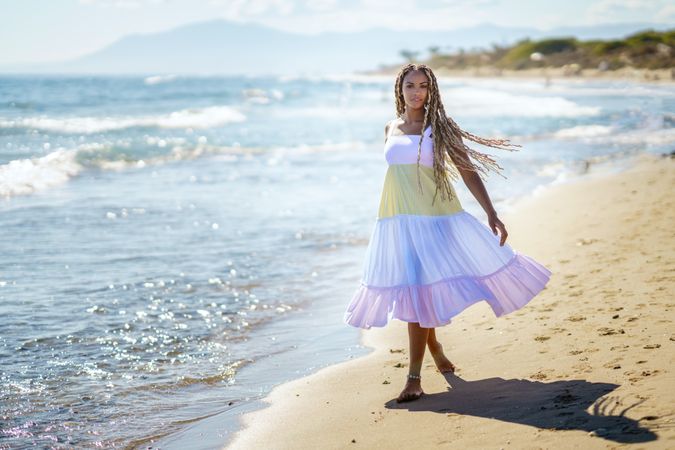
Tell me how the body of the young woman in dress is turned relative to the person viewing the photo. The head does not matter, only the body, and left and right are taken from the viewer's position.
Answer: facing the viewer and to the left of the viewer

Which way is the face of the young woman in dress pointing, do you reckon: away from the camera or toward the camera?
toward the camera
